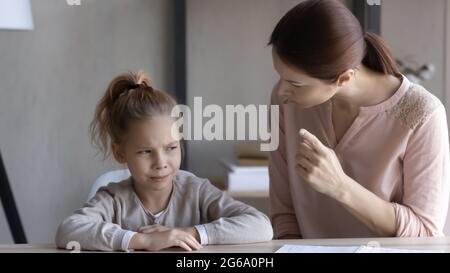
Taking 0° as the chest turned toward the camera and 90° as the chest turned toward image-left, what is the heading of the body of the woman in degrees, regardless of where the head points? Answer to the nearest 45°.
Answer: approximately 45°

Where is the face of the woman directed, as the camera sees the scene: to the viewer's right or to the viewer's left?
to the viewer's left

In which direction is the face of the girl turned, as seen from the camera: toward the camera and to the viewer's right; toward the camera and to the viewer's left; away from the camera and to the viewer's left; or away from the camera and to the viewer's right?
toward the camera and to the viewer's right
